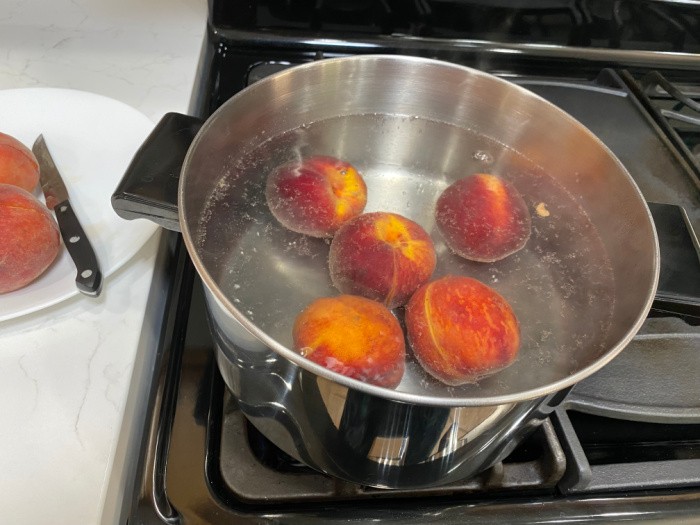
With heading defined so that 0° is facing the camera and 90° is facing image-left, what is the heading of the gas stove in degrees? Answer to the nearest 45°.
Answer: approximately 0°
